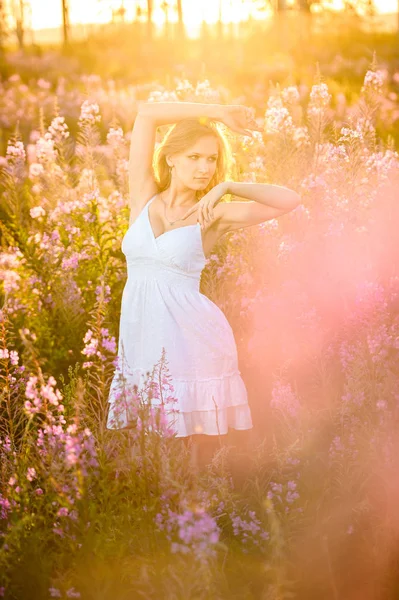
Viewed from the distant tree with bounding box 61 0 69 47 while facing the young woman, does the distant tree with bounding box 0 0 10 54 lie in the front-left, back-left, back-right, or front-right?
back-right

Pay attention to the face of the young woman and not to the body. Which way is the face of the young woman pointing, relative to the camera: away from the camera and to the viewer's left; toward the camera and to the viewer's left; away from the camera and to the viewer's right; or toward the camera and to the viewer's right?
toward the camera and to the viewer's right

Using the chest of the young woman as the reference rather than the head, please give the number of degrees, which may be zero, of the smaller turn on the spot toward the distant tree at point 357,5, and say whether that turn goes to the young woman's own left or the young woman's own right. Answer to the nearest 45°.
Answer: approximately 135° to the young woman's own right

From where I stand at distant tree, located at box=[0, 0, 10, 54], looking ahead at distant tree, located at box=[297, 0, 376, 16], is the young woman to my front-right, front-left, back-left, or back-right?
front-right

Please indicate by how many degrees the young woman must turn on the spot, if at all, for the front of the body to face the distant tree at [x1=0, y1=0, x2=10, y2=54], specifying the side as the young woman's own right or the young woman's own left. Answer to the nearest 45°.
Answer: approximately 135° to the young woman's own right

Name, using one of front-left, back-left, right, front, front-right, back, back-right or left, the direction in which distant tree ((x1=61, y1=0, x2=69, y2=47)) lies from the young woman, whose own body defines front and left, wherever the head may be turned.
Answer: back-right
